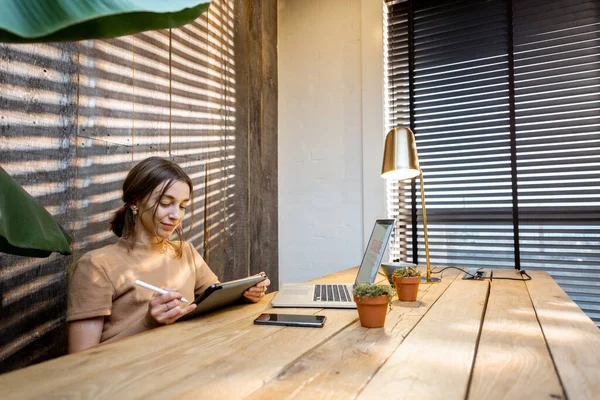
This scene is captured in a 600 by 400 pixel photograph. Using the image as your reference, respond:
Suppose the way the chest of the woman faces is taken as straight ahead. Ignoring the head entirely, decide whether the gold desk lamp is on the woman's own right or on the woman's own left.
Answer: on the woman's own left

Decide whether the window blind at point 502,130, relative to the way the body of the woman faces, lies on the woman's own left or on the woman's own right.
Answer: on the woman's own left

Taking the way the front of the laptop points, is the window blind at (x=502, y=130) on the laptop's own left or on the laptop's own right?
on the laptop's own right

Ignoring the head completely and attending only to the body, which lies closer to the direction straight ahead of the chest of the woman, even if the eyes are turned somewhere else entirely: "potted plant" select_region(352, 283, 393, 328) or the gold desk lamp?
the potted plant

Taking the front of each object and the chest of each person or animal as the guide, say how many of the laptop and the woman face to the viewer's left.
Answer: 1

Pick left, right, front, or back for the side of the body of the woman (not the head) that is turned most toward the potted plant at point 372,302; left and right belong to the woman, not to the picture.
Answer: front

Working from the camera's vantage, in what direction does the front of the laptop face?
facing to the left of the viewer

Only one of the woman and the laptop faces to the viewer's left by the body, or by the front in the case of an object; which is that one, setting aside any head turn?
the laptop
